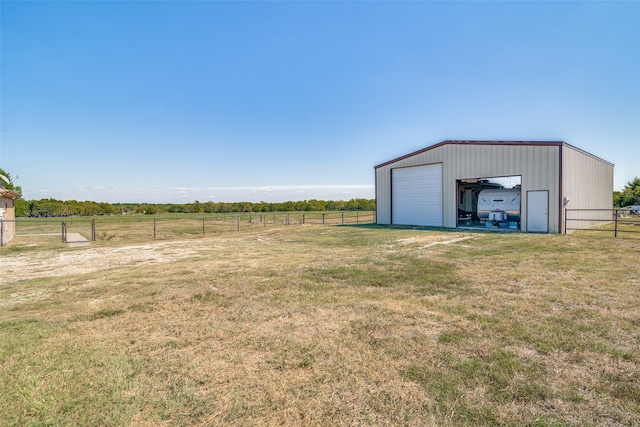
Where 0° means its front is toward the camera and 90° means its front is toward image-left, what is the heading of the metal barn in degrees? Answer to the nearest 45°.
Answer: approximately 45°

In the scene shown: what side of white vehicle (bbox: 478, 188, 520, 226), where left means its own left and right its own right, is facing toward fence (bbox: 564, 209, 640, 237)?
left

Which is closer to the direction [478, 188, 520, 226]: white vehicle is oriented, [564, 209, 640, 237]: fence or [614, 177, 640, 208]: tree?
the fence

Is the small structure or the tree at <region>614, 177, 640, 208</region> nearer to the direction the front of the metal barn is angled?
the small structure

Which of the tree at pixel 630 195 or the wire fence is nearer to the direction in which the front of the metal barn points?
the wire fence

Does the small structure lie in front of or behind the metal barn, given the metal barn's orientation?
in front
